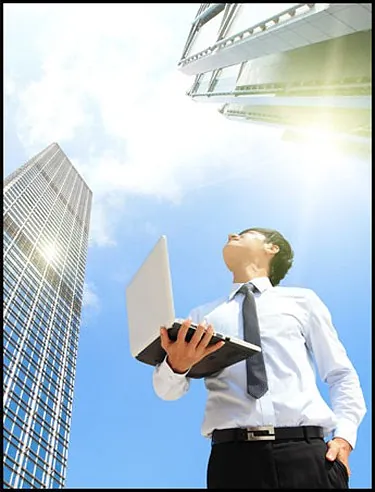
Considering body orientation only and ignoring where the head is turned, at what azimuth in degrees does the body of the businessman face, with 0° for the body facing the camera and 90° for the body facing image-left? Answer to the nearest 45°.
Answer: approximately 0°
